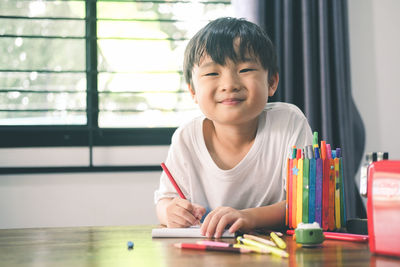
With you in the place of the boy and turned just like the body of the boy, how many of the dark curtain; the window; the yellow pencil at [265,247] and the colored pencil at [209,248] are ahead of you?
2

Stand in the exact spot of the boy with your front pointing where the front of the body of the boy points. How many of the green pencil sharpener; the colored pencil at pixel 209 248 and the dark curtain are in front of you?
2

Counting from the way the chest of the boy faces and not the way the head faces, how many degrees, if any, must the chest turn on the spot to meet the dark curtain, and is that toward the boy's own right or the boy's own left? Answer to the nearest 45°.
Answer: approximately 180°

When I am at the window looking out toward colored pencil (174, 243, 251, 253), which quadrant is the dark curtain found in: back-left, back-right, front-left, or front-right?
front-left

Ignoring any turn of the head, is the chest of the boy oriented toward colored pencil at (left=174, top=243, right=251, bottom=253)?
yes

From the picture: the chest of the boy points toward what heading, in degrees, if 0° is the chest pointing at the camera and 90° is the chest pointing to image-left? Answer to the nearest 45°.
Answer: approximately 0°

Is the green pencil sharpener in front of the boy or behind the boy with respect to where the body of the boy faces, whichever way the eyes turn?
in front

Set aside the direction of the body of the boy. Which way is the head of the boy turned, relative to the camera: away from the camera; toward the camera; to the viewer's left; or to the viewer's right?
toward the camera

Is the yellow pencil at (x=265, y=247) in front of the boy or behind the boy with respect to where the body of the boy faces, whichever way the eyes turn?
in front

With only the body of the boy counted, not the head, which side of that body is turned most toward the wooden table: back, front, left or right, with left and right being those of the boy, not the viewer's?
front

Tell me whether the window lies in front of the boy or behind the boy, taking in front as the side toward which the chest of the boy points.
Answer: behind
